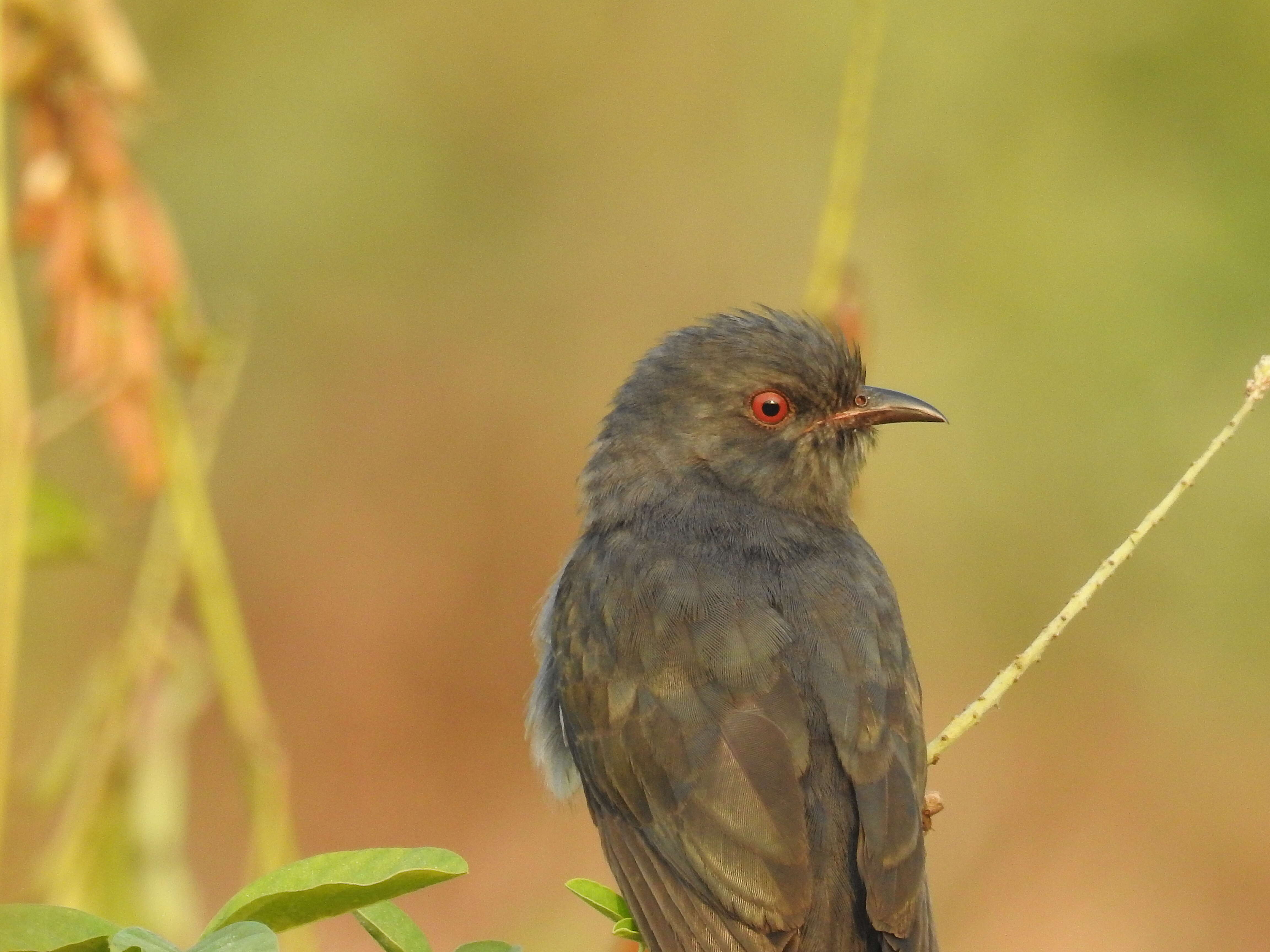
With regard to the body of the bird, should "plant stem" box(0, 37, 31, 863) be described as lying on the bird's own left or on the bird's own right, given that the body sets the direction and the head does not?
on the bird's own left

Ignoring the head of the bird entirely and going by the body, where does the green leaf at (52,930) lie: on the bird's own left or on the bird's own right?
on the bird's own left

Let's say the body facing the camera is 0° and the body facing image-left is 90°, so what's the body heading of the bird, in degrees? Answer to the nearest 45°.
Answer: approximately 135°

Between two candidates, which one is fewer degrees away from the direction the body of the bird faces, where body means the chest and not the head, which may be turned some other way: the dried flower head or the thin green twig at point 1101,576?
the dried flower head

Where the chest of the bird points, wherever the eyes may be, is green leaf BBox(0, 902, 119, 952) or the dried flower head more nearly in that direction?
the dried flower head

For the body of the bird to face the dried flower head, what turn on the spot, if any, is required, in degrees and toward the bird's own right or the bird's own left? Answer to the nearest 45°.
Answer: approximately 90° to the bird's own left

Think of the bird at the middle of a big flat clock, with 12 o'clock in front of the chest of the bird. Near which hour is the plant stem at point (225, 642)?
The plant stem is roughly at 10 o'clock from the bird.

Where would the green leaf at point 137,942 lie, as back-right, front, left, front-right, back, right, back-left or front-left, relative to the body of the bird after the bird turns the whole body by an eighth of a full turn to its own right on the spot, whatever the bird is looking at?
back

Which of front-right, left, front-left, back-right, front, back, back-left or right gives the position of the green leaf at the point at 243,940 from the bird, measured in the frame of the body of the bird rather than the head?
back-left
